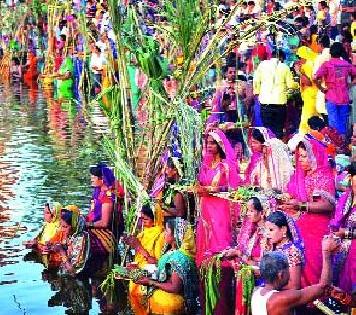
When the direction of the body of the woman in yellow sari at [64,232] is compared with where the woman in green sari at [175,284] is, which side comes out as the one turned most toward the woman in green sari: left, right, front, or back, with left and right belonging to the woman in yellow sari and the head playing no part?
left

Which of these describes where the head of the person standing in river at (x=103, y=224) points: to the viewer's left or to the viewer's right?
to the viewer's left

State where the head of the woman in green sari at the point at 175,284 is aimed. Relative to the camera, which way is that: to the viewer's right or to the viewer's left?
to the viewer's left

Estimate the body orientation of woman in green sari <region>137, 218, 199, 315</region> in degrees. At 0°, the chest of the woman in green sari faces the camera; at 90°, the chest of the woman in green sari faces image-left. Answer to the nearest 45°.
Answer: approximately 90°
